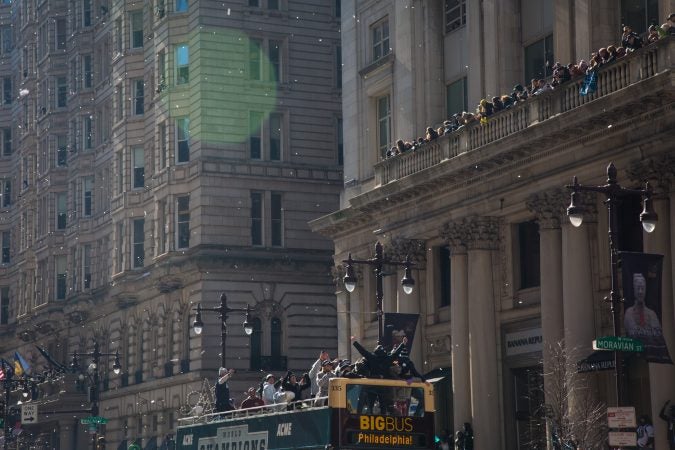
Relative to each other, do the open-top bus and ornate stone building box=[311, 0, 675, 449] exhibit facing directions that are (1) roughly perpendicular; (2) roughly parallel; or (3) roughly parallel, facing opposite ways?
roughly perpendicular
